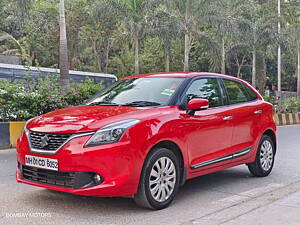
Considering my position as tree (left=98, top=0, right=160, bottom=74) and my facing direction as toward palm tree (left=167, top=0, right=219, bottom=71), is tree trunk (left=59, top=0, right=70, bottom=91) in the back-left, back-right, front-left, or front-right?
back-right

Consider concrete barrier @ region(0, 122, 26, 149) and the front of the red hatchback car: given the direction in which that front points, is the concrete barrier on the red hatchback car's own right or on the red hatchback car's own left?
on the red hatchback car's own right

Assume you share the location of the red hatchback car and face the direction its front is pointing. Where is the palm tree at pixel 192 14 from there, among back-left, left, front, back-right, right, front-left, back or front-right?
back-right

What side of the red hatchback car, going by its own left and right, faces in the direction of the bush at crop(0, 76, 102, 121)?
right

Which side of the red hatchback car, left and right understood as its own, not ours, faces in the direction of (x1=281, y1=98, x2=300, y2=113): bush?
back

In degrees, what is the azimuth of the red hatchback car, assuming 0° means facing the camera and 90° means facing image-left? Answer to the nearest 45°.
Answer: approximately 45°

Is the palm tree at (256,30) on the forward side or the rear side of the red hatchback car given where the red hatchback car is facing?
on the rear side

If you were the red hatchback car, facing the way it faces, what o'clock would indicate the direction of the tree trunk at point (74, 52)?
The tree trunk is roughly at 4 o'clock from the red hatchback car.
